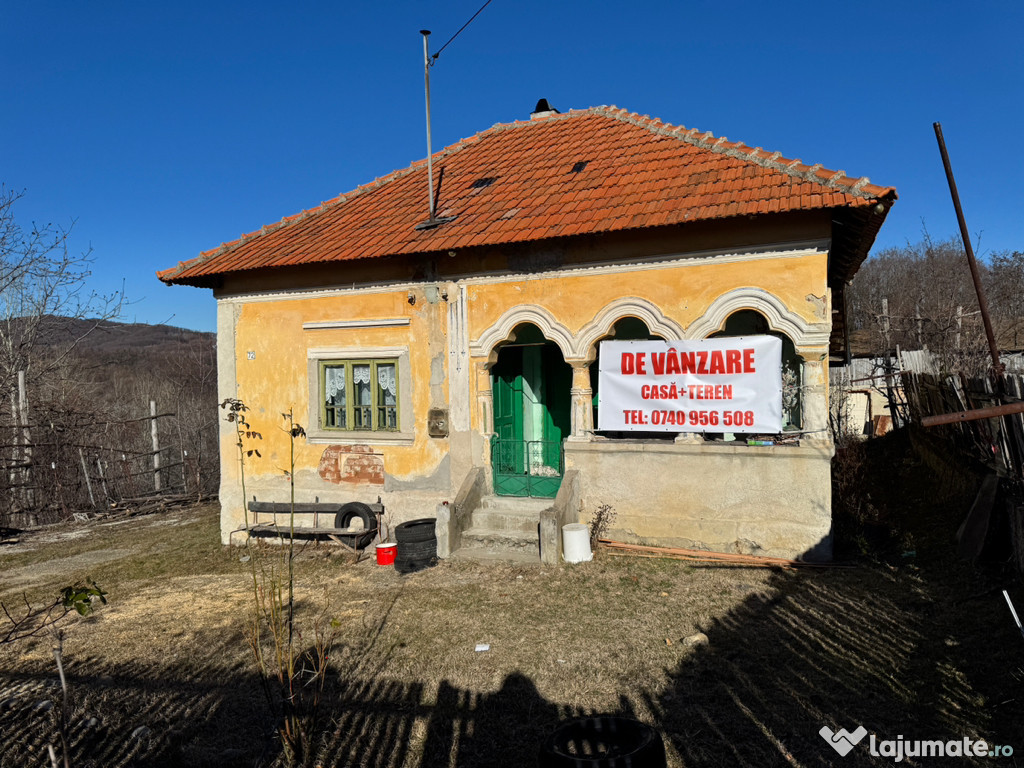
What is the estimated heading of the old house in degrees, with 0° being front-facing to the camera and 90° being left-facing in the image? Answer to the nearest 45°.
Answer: approximately 0°

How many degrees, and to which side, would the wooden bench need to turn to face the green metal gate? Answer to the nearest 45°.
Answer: approximately 45° to its left

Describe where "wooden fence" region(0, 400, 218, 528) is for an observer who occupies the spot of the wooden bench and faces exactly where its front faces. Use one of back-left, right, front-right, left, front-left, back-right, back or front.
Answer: back-right

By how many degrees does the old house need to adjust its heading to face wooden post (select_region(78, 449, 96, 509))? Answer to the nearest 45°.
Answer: approximately 135° to its right

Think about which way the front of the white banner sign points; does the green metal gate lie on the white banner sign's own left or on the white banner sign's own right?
on the white banner sign's own right

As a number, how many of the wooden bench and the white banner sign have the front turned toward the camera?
2

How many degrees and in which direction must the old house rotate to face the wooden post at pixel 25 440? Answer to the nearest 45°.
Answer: approximately 90° to its right

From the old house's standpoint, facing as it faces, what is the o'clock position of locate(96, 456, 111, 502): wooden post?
The wooden post is roughly at 4 o'clock from the old house.

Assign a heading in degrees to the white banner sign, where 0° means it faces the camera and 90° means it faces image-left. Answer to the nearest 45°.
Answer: approximately 0°

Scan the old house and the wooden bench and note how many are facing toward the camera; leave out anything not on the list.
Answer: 2
